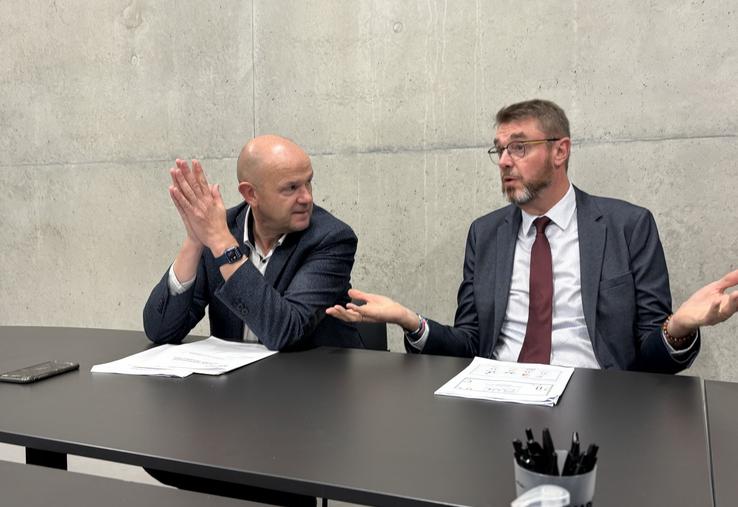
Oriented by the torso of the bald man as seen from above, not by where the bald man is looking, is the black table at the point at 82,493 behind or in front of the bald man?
in front

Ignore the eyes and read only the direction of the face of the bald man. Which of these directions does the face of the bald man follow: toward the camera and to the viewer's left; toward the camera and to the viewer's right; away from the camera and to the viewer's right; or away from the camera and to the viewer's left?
toward the camera and to the viewer's right

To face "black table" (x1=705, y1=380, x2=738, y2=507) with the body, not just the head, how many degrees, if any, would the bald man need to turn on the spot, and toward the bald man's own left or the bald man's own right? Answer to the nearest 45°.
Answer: approximately 90° to the bald man's own left

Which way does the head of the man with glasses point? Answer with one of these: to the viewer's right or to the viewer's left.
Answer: to the viewer's left

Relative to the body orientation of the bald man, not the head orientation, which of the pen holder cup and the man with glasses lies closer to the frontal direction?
the pen holder cup

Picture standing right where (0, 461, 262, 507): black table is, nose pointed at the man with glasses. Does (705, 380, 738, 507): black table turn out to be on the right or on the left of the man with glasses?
right

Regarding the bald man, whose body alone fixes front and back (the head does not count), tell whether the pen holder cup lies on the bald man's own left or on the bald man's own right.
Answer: on the bald man's own left
